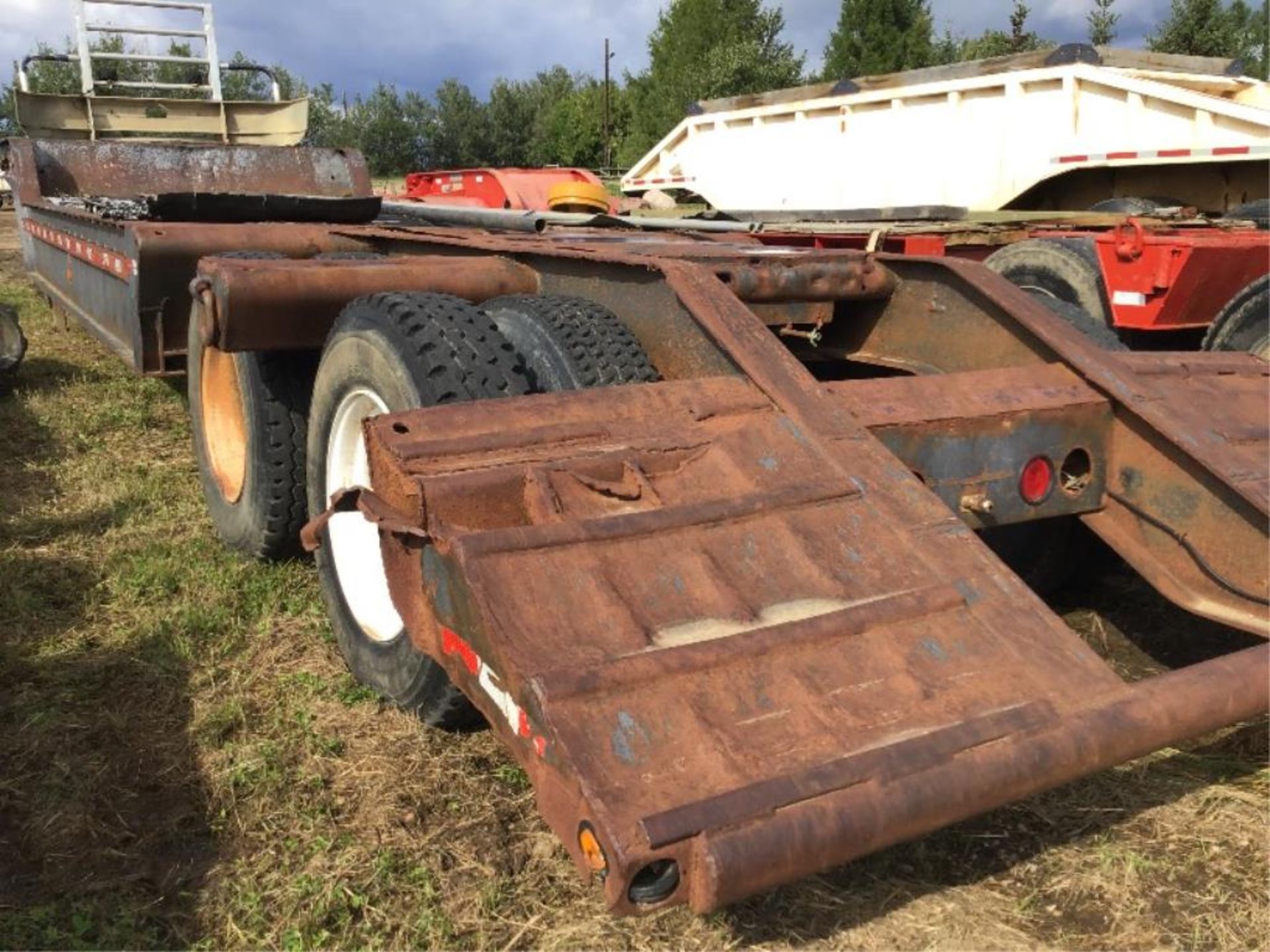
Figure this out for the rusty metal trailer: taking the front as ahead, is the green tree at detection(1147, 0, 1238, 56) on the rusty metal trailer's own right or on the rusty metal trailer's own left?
on the rusty metal trailer's own right

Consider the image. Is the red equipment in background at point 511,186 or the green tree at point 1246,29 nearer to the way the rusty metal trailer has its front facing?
the red equipment in background

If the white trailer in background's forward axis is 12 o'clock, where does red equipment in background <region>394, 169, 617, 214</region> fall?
The red equipment in background is roughly at 11 o'clock from the white trailer in background.

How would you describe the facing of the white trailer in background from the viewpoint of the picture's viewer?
facing away from the viewer and to the left of the viewer

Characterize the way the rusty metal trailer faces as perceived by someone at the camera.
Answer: facing away from the viewer and to the left of the viewer

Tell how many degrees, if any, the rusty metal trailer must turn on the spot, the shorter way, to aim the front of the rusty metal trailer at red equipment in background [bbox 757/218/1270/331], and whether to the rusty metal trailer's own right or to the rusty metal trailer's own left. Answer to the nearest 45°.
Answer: approximately 90° to the rusty metal trailer's own right

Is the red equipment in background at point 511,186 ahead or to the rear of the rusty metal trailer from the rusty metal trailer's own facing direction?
ahead

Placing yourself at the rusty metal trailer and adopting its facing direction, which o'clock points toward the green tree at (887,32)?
The green tree is roughly at 2 o'clock from the rusty metal trailer.

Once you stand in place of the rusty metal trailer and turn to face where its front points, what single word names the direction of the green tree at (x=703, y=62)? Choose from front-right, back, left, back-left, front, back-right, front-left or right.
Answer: front-right
